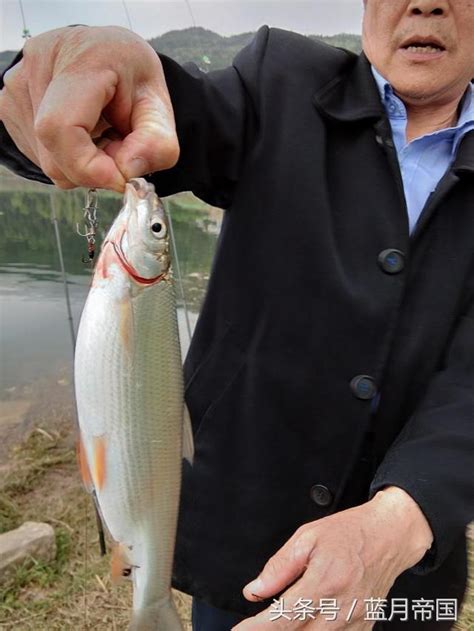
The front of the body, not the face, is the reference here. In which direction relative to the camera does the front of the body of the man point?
toward the camera
